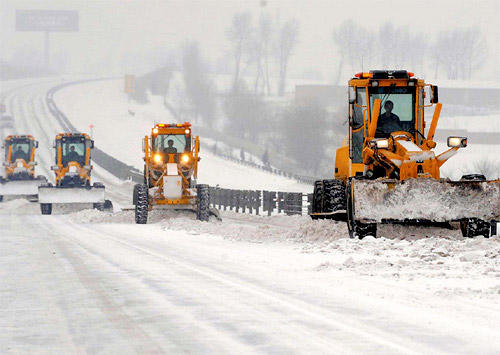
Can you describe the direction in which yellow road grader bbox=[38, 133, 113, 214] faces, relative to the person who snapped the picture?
facing the viewer

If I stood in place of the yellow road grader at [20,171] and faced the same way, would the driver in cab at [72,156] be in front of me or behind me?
in front

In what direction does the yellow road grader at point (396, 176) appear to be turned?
toward the camera

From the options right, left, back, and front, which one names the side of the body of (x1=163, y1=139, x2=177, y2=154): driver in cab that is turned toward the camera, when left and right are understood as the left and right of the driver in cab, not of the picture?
front

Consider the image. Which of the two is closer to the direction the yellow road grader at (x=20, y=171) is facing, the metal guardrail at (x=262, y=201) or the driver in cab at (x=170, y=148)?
the driver in cab

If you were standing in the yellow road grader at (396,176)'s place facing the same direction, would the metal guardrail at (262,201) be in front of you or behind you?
behind

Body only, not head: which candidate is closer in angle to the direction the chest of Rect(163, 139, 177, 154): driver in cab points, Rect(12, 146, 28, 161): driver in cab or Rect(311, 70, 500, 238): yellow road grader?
the yellow road grader

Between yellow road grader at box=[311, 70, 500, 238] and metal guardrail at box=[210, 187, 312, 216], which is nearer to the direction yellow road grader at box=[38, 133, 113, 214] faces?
the yellow road grader

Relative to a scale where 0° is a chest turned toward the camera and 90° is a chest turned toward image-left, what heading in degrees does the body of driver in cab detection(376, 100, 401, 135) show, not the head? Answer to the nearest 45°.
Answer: approximately 0°

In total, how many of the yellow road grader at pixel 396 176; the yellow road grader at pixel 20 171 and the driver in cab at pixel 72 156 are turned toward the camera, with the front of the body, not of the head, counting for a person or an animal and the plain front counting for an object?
3

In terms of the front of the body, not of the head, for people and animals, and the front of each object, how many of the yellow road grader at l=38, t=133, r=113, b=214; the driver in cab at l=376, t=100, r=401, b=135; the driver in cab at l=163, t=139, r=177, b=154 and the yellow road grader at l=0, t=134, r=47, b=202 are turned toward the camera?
4

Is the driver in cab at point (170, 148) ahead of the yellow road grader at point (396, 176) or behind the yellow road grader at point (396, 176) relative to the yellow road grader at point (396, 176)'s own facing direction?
behind

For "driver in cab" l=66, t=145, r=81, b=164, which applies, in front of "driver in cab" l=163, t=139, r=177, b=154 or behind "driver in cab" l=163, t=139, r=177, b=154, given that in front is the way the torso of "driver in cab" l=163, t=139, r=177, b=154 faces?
behind

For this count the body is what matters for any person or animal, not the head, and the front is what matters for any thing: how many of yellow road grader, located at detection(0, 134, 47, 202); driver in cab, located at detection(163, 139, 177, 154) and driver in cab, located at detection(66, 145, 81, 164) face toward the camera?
3

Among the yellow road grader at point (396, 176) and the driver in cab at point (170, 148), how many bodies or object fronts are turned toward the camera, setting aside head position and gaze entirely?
2

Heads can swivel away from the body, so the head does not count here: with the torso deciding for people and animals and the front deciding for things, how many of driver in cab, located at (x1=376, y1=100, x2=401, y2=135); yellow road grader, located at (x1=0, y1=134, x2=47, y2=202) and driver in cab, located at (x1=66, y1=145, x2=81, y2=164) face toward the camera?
3
